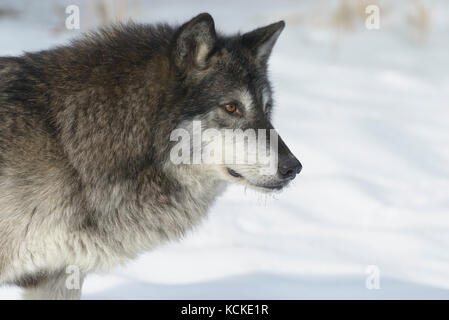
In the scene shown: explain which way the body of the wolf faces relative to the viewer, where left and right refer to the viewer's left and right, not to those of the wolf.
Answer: facing to the right of the viewer
